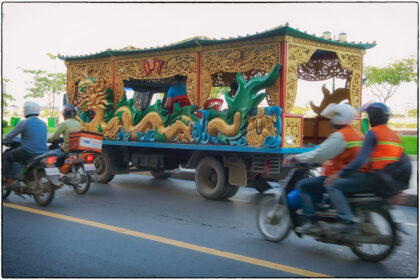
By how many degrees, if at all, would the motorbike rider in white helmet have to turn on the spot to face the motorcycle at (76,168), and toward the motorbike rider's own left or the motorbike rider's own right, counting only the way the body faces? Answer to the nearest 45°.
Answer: approximately 45° to the motorbike rider's own right

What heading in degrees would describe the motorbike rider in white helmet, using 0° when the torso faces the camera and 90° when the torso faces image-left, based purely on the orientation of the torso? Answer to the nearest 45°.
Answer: approximately 90°

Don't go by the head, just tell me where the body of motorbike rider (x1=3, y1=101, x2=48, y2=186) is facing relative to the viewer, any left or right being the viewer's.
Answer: facing away from the viewer and to the left of the viewer

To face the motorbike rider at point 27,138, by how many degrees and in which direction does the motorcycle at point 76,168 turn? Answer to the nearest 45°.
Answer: approximately 90° to its left

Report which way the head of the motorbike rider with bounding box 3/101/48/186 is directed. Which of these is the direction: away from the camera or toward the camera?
away from the camera

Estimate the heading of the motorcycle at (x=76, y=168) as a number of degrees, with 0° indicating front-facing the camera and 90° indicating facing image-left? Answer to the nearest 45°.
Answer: approximately 135°

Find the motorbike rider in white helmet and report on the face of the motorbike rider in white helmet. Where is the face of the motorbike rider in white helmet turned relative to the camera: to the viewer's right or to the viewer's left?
to the viewer's left

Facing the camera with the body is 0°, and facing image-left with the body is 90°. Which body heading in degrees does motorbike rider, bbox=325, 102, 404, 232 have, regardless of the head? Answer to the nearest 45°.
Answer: approximately 90°

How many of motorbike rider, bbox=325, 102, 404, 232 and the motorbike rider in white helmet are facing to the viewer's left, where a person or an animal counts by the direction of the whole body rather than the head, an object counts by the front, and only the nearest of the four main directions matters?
2

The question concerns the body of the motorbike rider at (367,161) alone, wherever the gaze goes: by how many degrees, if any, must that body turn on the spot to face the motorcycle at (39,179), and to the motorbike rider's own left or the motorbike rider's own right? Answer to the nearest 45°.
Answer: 0° — they already face it
